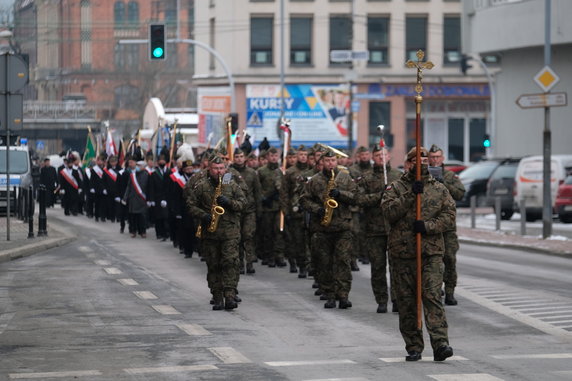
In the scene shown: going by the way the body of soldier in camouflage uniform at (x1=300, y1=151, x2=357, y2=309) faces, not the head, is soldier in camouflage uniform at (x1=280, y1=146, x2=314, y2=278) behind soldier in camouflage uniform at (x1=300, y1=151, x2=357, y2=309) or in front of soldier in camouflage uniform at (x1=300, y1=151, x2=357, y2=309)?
behind

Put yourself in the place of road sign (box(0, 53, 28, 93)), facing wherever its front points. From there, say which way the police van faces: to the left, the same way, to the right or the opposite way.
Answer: the opposite way

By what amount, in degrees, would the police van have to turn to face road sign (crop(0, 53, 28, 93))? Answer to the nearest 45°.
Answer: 0° — it already faces it

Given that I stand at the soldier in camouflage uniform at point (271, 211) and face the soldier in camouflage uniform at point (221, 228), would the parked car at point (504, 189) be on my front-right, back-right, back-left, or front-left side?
back-left
